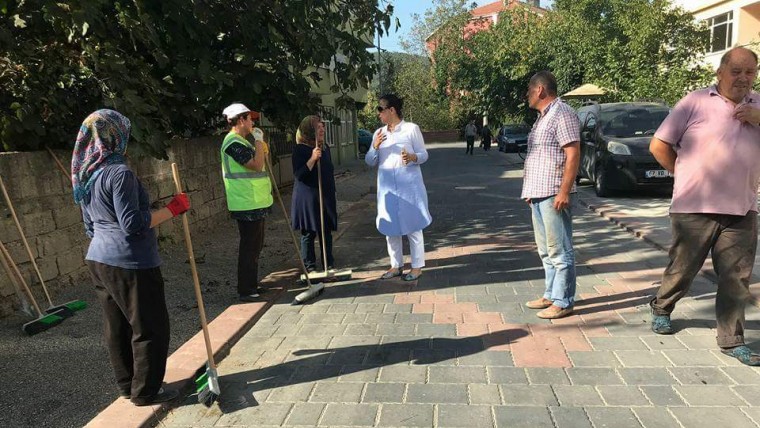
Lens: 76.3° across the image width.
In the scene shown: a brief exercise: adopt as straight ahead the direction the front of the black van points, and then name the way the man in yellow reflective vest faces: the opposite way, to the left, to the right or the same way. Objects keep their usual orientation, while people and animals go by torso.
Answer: to the left

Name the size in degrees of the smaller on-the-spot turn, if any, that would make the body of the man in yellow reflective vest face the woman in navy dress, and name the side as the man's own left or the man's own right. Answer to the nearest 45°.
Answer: approximately 45° to the man's own left

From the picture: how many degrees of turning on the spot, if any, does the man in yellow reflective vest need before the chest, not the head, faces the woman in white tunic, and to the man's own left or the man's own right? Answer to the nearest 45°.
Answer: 0° — they already face them

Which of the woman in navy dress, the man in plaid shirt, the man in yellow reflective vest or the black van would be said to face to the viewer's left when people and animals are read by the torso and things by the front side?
the man in plaid shirt

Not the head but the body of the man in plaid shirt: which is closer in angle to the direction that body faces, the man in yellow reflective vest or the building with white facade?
the man in yellow reflective vest

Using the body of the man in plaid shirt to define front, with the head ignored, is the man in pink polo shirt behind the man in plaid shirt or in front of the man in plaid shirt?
behind

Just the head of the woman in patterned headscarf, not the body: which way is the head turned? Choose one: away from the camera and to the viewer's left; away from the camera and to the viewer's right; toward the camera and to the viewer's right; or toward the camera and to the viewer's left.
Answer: away from the camera and to the viewer's right

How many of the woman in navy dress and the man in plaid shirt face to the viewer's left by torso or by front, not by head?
1

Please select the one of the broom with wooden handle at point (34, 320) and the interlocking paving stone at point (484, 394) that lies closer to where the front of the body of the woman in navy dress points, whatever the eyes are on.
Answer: the interlocking paving stone

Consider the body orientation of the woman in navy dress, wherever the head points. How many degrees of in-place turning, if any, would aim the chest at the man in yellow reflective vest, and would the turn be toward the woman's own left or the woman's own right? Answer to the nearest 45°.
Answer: approximately 90° to the woman's own right

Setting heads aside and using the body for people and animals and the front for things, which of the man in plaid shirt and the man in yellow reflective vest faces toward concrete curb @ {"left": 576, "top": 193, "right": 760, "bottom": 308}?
the man in yellow reflective vest

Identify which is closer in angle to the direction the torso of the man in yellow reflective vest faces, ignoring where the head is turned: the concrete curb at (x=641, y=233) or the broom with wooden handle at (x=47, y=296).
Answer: the concrete curb

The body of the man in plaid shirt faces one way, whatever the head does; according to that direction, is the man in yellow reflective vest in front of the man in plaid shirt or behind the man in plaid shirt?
in front

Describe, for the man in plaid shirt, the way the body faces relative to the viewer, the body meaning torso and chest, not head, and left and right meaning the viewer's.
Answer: facing to the left of the viewer

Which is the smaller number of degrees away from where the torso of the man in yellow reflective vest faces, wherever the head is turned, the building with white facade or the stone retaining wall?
the building with white facade

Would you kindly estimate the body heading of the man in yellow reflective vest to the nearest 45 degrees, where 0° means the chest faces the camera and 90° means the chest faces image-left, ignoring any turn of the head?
approximately 270°

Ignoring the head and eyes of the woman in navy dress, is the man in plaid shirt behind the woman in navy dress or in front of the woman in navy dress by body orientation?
in front
